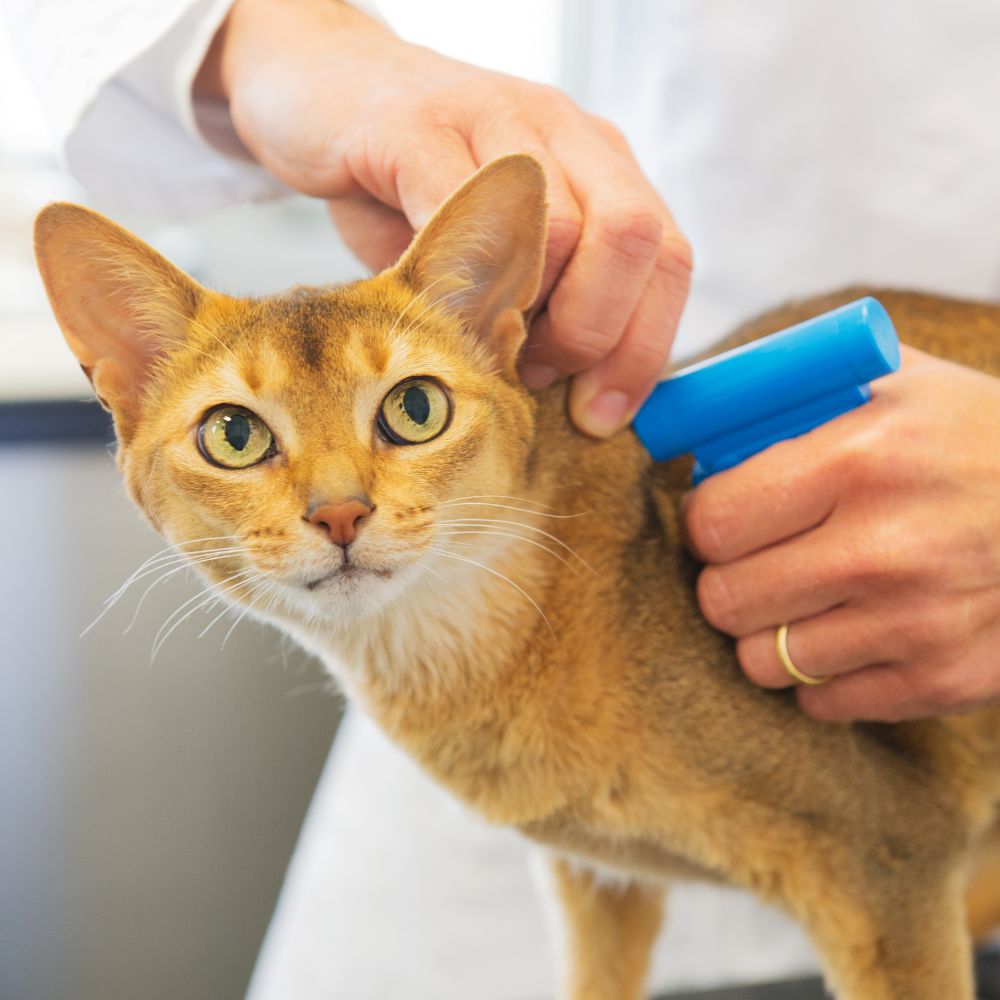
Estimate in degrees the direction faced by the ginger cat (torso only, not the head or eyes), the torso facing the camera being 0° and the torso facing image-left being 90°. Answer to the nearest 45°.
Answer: approximately 45°
